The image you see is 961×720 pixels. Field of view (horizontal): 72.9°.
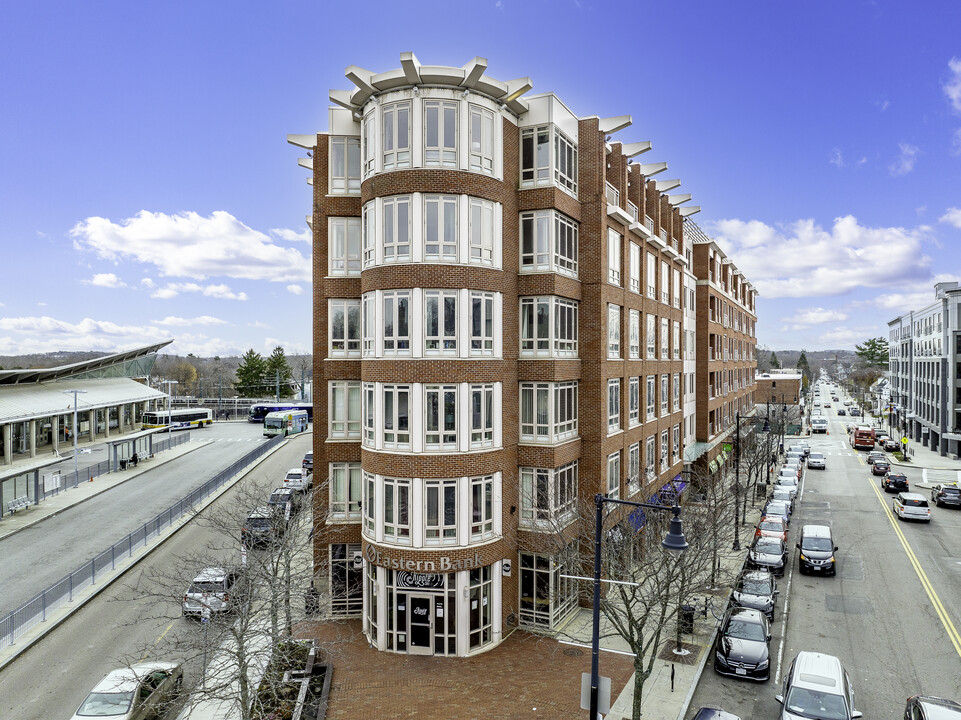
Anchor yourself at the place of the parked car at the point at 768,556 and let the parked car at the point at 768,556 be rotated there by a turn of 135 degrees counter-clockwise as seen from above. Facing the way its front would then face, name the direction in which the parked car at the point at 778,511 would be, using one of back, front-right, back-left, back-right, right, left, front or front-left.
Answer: front-left

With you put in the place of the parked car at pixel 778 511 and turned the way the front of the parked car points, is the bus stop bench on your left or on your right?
on your right

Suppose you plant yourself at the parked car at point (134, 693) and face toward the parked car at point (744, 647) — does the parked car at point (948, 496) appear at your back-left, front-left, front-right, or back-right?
front-left

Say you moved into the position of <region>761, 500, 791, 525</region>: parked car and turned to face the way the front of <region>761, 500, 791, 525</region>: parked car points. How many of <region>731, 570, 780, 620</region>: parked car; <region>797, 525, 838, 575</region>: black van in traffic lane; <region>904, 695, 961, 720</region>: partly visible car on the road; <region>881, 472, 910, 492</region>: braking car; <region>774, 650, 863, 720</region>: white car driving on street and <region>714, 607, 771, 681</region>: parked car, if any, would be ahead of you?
5

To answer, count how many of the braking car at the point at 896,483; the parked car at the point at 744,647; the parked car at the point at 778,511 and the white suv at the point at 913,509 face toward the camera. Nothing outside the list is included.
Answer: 2

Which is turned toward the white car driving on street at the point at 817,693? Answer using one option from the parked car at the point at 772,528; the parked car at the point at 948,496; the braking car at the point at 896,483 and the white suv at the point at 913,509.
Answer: the parked car at the point at 772,528

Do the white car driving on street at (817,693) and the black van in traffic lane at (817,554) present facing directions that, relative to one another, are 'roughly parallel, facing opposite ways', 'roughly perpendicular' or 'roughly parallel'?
roughly parallel

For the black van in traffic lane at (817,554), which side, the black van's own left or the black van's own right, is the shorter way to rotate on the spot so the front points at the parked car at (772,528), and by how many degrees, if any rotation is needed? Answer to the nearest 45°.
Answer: approximately 135° to the black van's own right

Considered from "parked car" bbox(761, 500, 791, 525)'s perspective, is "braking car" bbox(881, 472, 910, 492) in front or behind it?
behind

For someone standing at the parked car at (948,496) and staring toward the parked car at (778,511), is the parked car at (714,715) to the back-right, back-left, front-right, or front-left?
front-left

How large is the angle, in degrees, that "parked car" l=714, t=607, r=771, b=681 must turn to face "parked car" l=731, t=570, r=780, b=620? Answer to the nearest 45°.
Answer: approximately 180°

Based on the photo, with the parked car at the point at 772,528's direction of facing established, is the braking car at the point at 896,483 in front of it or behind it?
behind

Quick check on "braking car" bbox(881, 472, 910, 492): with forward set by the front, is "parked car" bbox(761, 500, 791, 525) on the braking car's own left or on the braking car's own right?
on the braking car's own left

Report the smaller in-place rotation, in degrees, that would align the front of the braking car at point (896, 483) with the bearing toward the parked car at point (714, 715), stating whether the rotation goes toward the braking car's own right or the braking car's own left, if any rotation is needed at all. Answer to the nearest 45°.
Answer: approximately 135° to the braking car's own left

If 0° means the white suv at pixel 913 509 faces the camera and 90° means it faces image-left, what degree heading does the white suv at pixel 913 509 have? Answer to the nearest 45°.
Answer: approximately 135°

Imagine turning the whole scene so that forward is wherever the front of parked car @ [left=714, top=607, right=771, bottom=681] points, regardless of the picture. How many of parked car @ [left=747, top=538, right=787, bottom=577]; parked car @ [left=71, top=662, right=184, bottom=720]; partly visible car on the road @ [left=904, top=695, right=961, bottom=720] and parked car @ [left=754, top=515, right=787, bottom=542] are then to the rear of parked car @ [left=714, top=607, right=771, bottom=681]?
2

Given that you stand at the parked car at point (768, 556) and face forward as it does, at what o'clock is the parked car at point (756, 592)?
the parked car at point (756, 592) is roughly at 12 o'clock from the parked car at point (768, 556).

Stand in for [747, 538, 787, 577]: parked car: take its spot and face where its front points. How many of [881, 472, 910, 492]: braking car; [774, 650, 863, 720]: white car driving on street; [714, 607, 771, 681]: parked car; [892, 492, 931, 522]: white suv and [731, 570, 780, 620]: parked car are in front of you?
3

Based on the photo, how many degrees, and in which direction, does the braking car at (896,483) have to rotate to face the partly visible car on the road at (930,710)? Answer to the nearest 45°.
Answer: approximately 135° to its left

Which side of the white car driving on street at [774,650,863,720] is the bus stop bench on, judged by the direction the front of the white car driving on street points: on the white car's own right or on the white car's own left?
on the white car's own right

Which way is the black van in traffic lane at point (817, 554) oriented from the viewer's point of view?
toward the camera
